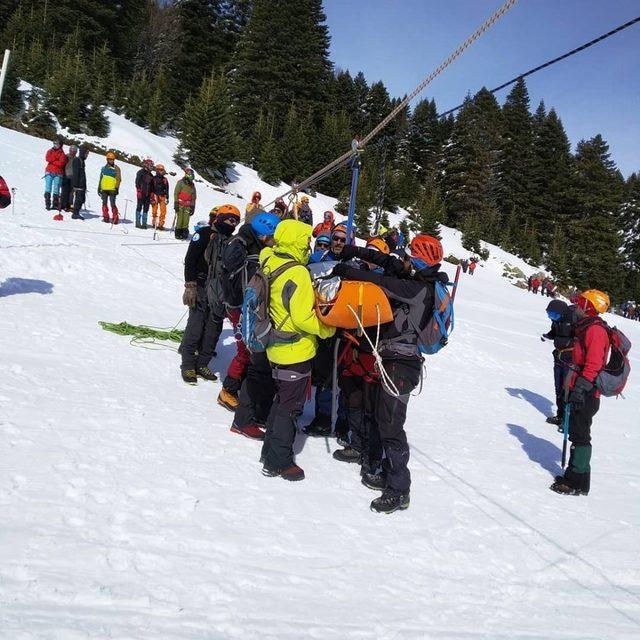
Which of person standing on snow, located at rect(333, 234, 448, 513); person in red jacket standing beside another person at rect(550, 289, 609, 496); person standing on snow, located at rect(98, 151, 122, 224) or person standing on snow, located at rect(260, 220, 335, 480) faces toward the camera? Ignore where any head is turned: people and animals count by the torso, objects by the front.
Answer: person standing on snow, located at rect(98, 151, 122, 224)

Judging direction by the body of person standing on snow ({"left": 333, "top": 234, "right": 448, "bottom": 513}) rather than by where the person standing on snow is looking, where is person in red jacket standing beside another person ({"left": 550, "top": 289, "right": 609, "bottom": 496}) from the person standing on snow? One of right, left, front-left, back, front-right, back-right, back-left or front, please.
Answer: back-right

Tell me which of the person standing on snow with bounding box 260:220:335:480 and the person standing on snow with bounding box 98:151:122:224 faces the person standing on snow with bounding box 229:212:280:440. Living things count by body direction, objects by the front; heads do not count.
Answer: the person standing on snow with bounding box 98:151:122:224

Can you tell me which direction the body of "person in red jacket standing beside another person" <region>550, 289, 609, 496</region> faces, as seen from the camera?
to the viewer's left

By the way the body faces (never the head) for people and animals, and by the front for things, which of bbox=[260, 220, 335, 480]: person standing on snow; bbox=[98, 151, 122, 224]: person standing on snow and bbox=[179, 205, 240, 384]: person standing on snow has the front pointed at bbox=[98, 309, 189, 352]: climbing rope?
bbox=[98, 151, 122, 224]: person standing on snow

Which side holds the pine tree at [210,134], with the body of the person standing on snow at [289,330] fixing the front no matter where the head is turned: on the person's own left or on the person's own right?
on the person's own left

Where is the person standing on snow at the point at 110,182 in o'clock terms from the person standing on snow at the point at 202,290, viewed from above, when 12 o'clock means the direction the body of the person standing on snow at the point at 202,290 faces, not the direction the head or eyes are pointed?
the person standing on snow at the point at 110,182 is roughly at 7 o'clock from the person standing on snow at the point at 202,290.

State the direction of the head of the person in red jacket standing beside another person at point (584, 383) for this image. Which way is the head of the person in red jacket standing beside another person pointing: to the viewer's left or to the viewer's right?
to the viewer's left

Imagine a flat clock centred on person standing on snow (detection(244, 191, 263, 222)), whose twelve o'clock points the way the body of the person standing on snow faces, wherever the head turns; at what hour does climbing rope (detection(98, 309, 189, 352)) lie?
The climbing rope is roughly at 12 o'clock from the person standing on snow.

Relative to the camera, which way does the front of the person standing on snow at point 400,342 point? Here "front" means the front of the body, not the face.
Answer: to the viewer's left

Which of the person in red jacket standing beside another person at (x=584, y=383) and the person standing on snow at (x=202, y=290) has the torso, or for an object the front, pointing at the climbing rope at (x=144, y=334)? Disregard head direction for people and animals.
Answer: the person in red jacket standing beside another person

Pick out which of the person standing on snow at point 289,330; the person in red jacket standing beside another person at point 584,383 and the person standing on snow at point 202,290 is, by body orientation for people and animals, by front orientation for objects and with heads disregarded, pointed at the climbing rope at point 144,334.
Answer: the person in red jacket standing beside another person

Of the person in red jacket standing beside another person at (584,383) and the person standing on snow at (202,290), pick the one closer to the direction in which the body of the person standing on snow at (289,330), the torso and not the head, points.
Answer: the person in red jacket standing beside another person
